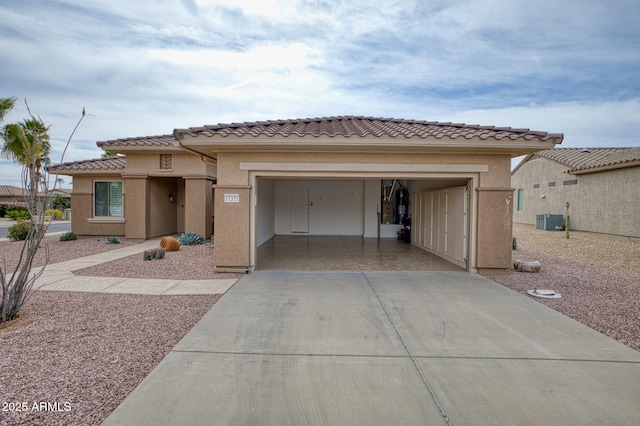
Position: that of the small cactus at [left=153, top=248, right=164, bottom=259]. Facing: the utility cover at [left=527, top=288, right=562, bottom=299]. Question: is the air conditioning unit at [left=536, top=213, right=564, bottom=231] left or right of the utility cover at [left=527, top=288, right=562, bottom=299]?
left

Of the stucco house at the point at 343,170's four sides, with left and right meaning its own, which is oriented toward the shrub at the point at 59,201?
right

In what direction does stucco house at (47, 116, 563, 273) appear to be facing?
toward the camera

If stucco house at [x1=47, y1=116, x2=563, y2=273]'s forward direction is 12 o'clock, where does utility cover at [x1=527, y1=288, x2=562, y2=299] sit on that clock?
The utility cover is roughly at 10 o'clock from the stucco house.

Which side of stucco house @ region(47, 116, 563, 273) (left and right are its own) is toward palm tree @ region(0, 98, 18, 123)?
right

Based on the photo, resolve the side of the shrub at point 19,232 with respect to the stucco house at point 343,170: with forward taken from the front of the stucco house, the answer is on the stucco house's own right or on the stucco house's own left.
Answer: on the stucco house's own right

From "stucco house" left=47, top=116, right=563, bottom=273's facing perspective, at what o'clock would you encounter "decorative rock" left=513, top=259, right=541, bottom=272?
The decorative rock is roughly at 9 o'clock from the stucco house.

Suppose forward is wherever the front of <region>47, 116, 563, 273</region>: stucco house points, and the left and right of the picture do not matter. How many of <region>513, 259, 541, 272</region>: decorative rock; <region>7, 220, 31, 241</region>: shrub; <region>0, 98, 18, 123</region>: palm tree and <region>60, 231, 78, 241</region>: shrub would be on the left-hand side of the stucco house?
1

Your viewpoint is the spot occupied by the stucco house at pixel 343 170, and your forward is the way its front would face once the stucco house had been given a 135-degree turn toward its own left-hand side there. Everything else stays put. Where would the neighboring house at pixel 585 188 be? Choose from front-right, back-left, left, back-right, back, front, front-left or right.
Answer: front
